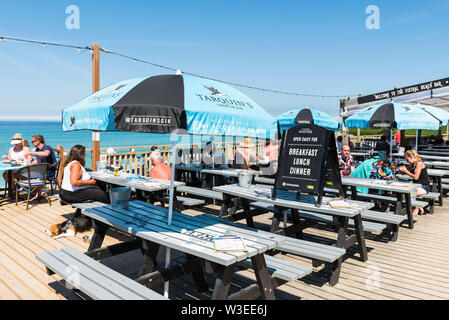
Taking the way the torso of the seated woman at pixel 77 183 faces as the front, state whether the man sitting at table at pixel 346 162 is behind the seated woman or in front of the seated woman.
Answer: in front

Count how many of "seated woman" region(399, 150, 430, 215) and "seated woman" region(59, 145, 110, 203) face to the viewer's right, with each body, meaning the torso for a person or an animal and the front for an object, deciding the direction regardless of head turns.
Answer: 1

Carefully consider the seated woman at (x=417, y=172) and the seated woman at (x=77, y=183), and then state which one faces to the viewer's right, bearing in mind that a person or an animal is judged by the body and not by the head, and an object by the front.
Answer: the seated woman at (x=77, y=183)

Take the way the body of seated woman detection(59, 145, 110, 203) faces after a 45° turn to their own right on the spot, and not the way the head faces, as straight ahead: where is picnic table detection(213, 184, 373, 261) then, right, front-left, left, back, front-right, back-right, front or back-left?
front

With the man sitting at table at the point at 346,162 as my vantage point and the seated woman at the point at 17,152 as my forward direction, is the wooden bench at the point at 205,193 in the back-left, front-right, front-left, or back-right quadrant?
front-left

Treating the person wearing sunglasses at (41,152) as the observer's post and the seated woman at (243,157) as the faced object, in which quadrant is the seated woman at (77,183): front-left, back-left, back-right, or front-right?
front-right

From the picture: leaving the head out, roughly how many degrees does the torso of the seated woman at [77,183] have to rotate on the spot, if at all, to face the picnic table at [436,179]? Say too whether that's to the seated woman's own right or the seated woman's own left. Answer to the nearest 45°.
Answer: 0° — they already face it

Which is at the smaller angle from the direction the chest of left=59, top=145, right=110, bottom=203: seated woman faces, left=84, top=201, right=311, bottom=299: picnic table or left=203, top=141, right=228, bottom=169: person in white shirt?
the person in white shirt

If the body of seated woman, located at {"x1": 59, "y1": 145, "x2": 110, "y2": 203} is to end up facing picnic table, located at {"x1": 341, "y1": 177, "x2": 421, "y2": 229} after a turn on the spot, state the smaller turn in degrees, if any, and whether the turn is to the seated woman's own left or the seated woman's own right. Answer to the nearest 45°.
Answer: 0° — they already face it

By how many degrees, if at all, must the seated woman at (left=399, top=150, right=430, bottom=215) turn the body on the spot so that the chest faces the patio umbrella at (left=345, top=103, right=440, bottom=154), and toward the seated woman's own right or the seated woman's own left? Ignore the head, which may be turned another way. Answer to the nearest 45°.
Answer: approximately 90° to the seated woman's own right

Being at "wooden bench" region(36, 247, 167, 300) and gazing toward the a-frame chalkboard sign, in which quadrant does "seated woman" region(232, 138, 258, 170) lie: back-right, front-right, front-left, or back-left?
front-left

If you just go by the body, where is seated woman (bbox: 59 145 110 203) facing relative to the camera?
to the viewer's right

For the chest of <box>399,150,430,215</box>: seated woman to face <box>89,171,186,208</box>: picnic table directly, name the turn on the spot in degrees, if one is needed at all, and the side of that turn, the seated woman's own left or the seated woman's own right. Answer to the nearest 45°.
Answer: approximately 45° to the seated woman's own left

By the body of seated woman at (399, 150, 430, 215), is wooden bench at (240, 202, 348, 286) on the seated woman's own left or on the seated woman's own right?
on the seated woman's own left

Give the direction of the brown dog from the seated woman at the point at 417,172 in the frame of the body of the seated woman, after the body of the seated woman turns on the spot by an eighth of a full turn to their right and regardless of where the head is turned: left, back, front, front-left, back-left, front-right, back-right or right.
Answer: left

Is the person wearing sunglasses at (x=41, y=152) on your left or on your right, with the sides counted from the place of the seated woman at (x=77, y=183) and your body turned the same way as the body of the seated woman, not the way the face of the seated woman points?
on your left

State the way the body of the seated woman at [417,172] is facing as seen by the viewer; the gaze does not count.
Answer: to the viewer's left

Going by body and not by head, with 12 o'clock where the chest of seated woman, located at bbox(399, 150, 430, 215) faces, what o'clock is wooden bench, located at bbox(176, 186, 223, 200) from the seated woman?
The wooden bench is roughly at 11 o'clock from the seated woman.

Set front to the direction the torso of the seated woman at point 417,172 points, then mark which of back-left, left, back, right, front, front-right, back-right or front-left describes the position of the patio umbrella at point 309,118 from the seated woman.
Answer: front-right
